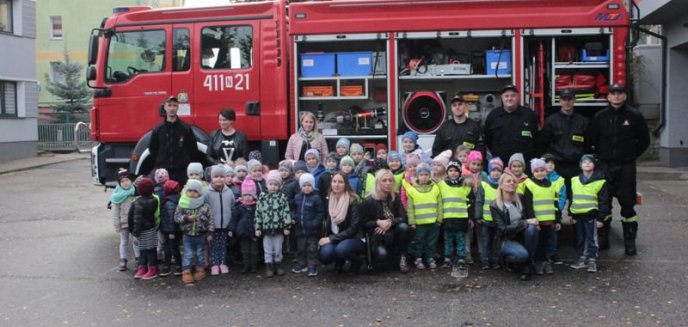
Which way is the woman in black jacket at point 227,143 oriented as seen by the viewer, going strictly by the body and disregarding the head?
toward the camera

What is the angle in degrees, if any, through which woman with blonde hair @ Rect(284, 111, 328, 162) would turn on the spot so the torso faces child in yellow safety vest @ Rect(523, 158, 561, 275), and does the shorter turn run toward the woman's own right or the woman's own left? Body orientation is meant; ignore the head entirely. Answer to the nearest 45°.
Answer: approximately 45° to the woman's own left

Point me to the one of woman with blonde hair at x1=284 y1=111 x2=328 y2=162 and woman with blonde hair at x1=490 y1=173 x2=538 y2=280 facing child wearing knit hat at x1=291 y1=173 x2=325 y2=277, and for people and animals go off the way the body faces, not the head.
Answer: woman with blonde hair at x1=284 y1=111 x2=328 y2=162

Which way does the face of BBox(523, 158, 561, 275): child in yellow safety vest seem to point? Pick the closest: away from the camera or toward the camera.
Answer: toward the camera

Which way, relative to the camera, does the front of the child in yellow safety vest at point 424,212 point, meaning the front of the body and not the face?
toward the camera

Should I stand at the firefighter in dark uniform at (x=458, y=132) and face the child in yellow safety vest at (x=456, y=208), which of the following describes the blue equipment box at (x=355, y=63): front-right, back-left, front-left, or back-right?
back-right

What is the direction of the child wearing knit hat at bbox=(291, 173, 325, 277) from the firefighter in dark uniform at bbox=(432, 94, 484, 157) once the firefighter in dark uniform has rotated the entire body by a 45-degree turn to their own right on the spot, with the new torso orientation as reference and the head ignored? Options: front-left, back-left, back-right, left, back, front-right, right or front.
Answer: front

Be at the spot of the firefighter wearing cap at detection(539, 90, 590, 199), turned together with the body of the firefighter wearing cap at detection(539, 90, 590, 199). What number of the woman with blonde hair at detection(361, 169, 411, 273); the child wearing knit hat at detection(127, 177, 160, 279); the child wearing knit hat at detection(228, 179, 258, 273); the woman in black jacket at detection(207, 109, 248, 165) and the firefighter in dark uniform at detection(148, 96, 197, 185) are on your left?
0

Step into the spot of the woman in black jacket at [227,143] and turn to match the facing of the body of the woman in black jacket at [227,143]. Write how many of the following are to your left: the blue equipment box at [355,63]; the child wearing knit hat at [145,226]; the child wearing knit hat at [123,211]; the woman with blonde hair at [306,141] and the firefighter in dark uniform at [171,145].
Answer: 2

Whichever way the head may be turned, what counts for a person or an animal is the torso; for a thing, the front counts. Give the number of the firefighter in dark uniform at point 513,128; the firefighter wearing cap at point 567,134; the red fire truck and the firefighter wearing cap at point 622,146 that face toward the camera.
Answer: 3

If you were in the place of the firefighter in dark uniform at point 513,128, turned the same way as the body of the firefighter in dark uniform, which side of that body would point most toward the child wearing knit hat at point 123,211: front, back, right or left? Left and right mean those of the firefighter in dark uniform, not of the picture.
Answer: right

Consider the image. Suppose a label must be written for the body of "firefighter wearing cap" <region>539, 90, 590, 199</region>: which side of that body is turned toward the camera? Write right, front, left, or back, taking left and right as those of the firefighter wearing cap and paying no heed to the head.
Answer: front

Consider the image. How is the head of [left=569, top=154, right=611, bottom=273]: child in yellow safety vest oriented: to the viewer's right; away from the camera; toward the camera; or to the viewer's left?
toward the camera

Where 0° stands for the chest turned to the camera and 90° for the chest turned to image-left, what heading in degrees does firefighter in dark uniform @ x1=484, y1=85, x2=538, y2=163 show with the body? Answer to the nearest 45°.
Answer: approximately 0°

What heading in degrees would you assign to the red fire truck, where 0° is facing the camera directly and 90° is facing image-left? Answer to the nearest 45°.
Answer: approximately 90°

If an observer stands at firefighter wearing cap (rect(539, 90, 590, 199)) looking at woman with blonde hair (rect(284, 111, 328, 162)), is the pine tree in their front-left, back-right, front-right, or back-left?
front-right

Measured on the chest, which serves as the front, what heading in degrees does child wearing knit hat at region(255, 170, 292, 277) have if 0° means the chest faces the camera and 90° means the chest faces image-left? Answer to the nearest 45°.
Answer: approximately 0°

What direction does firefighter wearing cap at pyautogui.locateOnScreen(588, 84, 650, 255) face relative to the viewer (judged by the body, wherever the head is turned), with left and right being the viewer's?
facing the viewer

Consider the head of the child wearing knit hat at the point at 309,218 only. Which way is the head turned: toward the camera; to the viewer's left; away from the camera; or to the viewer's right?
toward the camera

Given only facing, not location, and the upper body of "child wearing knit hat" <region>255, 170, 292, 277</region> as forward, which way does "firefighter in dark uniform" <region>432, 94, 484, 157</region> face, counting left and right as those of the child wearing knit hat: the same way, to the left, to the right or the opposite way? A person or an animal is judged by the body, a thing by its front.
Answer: the same way

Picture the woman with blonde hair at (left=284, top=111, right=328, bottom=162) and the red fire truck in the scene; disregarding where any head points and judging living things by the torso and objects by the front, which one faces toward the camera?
the woman with blonde hair

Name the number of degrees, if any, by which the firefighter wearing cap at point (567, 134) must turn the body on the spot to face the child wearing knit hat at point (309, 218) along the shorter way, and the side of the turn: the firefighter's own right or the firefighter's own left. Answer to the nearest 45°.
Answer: approximately 45° to the firefighter's own right

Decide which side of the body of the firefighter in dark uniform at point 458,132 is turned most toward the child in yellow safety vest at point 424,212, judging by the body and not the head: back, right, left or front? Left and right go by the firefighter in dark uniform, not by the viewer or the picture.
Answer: front

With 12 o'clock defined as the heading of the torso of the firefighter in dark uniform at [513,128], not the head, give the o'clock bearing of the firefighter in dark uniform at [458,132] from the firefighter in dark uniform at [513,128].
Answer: the firefighter in dark uniform at [458,132] is roughly at 3 o'clock from the firefighter in dark uniform at [513,128].
